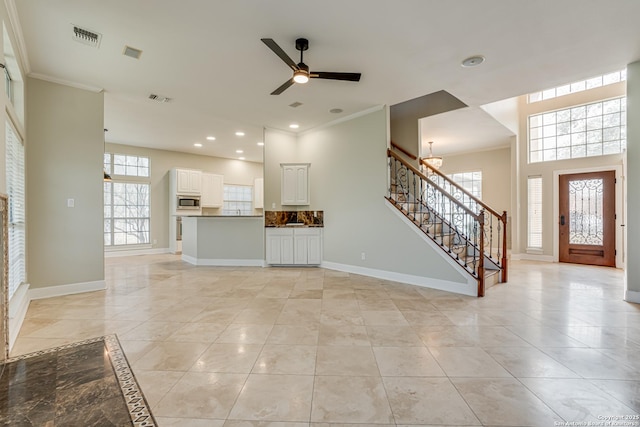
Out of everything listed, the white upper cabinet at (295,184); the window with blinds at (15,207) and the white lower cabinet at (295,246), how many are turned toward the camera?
2

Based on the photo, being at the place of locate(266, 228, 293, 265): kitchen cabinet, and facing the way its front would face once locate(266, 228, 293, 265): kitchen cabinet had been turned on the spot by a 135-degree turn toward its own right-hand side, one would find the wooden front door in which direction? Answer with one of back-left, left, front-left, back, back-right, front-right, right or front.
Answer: back-right

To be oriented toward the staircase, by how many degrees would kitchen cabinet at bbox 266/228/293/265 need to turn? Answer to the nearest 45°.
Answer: approximately 45° to its left

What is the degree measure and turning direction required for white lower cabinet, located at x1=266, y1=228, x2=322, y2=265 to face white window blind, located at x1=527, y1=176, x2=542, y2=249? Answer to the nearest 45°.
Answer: approximately 90° to its left

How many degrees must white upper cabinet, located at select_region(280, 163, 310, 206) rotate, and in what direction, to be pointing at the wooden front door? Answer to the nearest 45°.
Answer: approximately 90° to its left

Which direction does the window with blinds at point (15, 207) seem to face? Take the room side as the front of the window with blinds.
to the viewer's right

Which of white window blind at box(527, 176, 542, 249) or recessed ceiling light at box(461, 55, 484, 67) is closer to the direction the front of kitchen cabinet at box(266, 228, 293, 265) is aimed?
the recessed ceiling light

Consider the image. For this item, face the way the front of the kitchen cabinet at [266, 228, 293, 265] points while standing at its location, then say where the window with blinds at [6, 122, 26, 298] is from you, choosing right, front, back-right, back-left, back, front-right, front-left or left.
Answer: front-right
